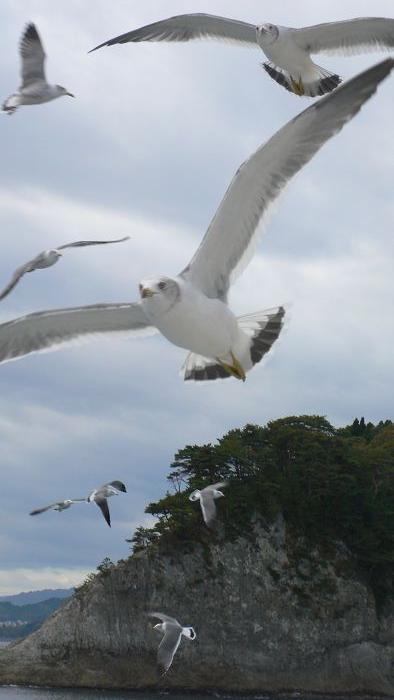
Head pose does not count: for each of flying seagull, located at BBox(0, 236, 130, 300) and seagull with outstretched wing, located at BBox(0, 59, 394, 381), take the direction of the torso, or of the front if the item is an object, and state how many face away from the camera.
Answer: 0

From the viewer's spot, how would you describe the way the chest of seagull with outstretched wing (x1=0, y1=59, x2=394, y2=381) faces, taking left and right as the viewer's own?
facing the viewer and to the left of the viewer

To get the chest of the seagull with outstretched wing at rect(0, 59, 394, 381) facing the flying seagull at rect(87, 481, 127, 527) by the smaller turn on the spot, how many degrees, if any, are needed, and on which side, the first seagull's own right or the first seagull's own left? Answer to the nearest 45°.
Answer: approximately 135° to the first seagull's own right

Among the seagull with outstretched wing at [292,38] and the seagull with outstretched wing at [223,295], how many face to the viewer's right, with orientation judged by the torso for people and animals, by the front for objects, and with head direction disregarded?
0

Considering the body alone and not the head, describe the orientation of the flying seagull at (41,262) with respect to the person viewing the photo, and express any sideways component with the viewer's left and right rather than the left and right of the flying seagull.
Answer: facing the viewer and to the right of the viewer

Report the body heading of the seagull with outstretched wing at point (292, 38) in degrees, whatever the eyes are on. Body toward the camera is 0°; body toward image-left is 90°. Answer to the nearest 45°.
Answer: approximately 45°

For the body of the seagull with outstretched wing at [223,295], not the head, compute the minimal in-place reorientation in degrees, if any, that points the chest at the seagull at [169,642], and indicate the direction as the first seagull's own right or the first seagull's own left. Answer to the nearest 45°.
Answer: approximately 135° to the first seagull's own right
